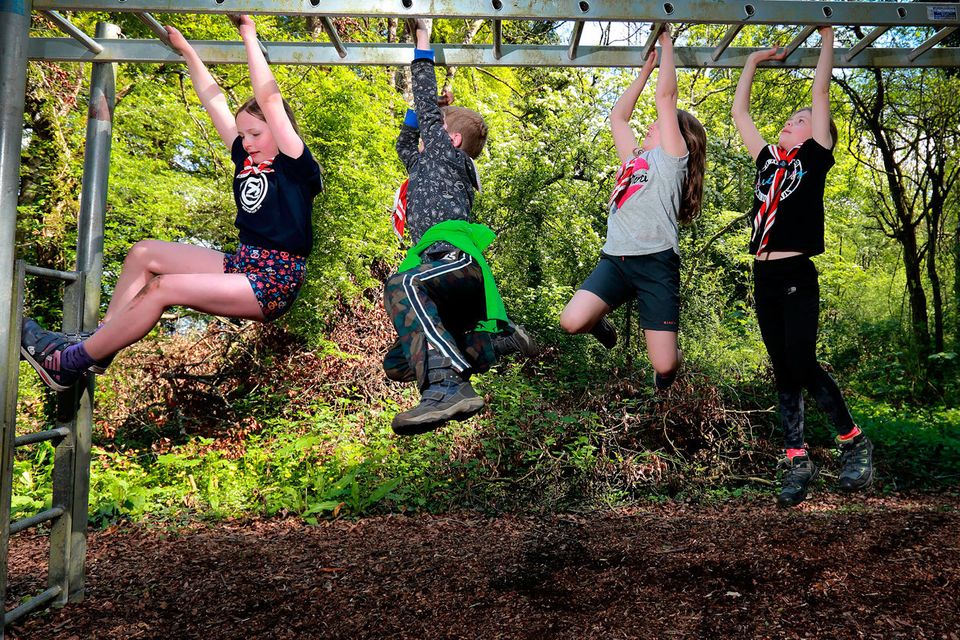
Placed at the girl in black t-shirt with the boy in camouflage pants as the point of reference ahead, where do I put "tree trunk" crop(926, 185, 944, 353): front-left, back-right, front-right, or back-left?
back-right

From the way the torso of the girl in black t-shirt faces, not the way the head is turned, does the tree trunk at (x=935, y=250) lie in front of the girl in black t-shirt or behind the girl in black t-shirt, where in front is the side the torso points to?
behind

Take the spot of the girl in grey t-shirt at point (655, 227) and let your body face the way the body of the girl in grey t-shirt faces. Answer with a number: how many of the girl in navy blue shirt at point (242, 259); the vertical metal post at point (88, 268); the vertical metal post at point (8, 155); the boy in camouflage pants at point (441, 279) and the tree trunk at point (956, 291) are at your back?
1

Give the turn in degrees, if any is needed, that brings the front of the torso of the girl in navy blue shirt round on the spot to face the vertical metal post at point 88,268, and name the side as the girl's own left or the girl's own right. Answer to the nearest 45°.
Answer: approximately 90° to the girl's own right

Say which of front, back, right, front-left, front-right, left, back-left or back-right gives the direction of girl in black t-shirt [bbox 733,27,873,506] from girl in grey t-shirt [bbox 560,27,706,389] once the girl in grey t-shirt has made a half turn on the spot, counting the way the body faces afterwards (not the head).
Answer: front-right

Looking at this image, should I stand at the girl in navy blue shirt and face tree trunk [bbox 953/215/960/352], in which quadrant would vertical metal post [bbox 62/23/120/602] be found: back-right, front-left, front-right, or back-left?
back-left

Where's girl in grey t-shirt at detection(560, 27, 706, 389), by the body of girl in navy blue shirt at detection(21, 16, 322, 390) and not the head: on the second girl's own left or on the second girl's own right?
on the second girl's own left

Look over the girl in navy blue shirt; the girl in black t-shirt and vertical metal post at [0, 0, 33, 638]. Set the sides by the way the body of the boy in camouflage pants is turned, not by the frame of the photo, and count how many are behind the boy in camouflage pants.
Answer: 1

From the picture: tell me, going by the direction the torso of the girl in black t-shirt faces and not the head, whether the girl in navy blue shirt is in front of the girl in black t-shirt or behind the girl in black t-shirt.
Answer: in front

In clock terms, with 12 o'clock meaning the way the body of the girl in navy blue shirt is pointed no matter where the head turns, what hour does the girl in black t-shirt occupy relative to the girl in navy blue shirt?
The girl in black t-shirt is roughly at 8 o'clock from the girl in navy blue shirt.
